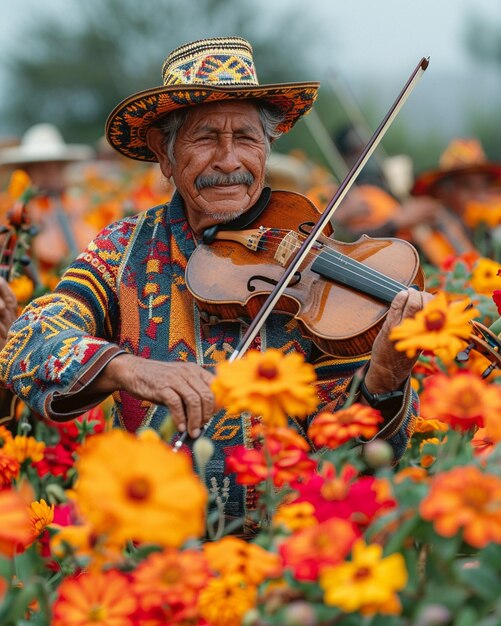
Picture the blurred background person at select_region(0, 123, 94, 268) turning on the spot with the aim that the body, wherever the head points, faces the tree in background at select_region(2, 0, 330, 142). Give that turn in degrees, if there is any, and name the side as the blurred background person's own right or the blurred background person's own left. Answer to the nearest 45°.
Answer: approximately 180°

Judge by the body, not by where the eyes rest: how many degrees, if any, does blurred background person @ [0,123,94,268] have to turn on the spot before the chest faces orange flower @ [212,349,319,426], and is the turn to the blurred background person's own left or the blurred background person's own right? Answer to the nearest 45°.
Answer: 0° — they already face it

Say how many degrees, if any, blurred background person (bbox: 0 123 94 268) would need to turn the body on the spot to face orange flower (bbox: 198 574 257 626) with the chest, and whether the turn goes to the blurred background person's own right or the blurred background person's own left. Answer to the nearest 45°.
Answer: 0° — they already face it

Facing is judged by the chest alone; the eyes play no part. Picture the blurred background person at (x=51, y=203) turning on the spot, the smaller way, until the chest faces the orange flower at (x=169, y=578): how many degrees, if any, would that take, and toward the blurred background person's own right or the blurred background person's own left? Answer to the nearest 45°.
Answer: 0° — they already face it

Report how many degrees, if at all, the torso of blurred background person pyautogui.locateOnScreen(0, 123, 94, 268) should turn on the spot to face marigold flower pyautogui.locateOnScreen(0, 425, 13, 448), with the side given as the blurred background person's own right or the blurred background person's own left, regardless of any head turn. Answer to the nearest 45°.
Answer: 0° — they already face it

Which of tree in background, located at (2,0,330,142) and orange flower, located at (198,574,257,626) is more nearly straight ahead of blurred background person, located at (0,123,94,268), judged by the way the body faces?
the orange flower

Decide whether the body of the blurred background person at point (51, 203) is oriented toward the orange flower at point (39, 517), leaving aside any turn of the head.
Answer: yes

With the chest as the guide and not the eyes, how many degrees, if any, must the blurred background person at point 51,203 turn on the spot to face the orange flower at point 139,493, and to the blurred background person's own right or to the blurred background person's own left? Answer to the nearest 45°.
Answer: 0° — they already face it

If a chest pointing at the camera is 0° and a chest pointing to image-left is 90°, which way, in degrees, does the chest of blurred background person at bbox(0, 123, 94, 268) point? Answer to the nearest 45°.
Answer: approximately 0°
